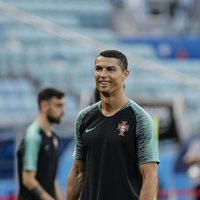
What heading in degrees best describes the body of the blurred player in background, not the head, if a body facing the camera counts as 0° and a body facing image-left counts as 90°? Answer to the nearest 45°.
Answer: approximately 315°
